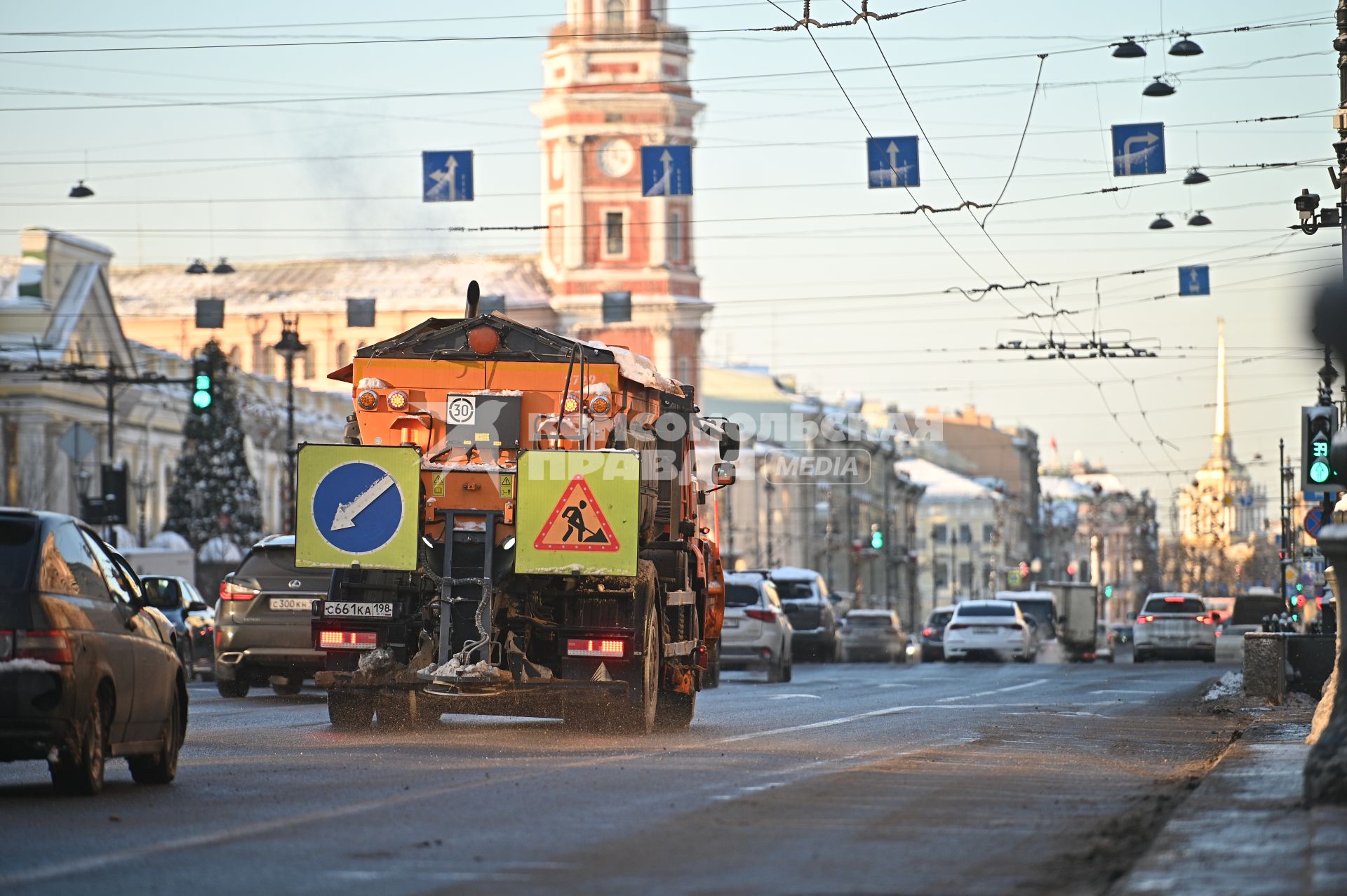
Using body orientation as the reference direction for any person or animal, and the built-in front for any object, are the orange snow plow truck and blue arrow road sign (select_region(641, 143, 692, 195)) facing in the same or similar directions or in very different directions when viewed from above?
very different directions

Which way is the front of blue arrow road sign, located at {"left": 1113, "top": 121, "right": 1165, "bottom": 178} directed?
toward the camera

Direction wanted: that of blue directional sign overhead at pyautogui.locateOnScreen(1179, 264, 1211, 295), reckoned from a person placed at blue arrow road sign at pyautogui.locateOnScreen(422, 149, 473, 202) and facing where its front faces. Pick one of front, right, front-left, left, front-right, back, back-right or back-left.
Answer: left

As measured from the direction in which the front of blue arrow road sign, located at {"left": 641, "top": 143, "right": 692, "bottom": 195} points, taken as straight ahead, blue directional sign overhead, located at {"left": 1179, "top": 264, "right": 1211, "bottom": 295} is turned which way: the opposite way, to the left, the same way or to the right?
the same way

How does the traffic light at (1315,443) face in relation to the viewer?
toward the camera

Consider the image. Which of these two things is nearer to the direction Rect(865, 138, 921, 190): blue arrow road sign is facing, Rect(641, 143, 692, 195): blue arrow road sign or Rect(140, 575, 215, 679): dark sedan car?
the dark sedan car

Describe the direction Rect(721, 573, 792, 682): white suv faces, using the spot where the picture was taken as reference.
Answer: facing away from the viewer

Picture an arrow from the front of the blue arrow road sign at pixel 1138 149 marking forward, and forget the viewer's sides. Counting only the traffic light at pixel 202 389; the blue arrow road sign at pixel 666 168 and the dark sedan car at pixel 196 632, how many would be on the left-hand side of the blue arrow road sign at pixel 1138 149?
0

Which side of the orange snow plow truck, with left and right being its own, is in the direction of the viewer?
back

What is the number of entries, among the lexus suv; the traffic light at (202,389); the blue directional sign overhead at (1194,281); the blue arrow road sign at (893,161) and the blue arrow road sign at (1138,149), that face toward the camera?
4

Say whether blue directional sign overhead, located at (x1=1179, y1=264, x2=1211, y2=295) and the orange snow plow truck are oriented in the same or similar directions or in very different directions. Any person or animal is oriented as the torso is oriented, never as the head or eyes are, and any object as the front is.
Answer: very different directions

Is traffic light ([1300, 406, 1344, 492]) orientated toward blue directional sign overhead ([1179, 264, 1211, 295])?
no

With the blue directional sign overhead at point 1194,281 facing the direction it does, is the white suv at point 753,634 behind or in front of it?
in front

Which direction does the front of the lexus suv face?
away from the camera

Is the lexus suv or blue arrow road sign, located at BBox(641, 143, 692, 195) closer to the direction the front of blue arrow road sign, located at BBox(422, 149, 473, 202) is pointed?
the lexus suv

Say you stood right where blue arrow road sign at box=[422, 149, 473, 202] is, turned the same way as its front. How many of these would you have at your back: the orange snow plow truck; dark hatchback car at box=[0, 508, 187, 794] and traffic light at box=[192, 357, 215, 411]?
0

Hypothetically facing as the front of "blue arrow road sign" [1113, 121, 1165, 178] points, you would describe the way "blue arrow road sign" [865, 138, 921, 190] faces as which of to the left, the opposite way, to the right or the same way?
the same way

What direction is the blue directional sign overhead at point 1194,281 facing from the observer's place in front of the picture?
facing the viewer

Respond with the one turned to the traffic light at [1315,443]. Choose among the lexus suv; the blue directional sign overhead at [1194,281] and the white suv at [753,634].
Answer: the blue directional sign overhead
